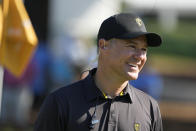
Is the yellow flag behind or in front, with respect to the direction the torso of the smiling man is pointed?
behind

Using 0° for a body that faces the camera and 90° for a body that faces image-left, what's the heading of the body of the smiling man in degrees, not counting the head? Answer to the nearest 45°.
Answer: approximately 315°
